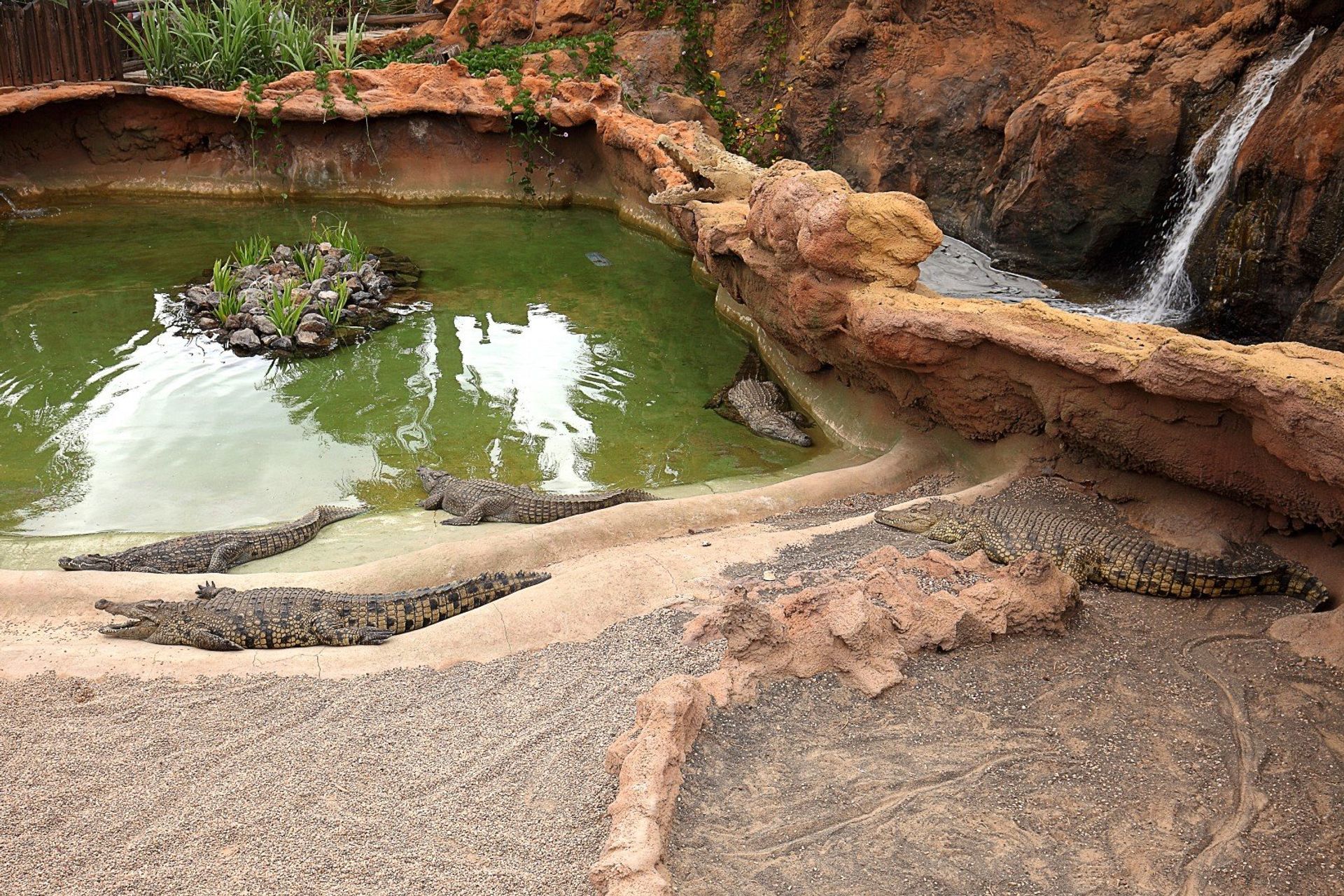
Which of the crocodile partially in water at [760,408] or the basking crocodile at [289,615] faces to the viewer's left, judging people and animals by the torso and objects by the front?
the basking crocodile

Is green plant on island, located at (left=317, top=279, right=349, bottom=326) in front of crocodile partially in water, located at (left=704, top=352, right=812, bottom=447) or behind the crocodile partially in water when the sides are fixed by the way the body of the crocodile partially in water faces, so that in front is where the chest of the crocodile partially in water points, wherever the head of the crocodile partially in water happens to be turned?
behind

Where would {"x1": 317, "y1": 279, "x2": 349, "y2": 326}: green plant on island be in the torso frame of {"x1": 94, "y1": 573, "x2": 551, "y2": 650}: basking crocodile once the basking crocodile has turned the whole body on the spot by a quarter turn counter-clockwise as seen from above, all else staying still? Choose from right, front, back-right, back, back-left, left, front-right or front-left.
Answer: back

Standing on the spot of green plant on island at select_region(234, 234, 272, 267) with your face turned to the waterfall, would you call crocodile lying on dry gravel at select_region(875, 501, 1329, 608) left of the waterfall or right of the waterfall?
right

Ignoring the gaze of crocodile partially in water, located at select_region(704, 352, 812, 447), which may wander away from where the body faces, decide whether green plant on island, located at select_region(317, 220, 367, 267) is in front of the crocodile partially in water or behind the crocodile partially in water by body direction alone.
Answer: behind

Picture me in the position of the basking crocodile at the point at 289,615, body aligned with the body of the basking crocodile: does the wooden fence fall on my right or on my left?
on my right

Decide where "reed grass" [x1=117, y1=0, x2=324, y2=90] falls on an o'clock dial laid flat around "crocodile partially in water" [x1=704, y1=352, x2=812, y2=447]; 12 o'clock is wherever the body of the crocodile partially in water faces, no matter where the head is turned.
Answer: The reed grass is roughly at 6 o'clock from the crocodile partially in water.

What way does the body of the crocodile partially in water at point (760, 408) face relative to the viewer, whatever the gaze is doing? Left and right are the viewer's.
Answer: facing the viewer and to the right of the viewer

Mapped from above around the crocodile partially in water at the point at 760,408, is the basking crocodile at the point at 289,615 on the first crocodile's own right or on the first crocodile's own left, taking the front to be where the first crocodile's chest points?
on the first crocodile's own right

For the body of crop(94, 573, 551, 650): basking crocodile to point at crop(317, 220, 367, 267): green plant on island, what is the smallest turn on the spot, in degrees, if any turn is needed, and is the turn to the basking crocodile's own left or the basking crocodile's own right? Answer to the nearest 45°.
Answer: approximately 90° to the basking crocodile's own right

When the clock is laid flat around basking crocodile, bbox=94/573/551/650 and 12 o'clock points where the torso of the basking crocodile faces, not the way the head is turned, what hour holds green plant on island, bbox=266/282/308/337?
The green plant on island is roughly at 3 o'clock from the basking crocodile.

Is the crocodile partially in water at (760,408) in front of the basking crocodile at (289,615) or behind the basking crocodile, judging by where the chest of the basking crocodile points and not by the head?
behind

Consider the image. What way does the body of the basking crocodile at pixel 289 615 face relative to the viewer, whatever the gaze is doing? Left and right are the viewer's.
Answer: facing to the left of the viewer

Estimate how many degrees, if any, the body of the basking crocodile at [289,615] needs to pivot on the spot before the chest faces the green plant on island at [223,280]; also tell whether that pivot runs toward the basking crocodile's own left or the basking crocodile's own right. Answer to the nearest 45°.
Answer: approximately 90° to the basking crocodile's own right

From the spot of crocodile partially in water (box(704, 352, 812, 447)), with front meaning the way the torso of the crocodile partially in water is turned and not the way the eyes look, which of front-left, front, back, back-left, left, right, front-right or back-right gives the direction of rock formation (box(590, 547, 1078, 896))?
front-right
